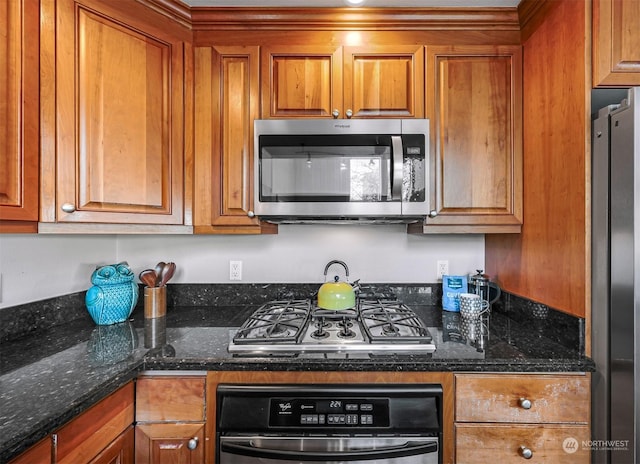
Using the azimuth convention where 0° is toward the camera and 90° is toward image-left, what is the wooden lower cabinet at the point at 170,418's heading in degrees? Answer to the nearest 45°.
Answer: approximately 0°

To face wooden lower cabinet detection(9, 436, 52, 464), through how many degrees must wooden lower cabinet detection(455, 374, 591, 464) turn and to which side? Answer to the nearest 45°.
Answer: approximately 45° to its right

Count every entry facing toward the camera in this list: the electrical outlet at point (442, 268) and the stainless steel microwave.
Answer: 2

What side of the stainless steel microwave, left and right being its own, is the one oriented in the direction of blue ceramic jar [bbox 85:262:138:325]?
right
